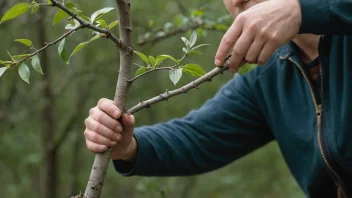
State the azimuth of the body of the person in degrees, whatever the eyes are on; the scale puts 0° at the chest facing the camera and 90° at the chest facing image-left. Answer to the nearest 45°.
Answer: approximately 45°
